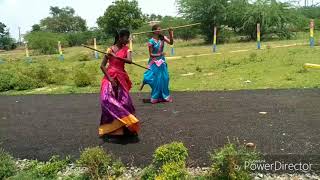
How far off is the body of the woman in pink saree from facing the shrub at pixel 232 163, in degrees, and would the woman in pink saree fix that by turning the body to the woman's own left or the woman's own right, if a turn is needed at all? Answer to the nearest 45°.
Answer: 0° — they already face it
